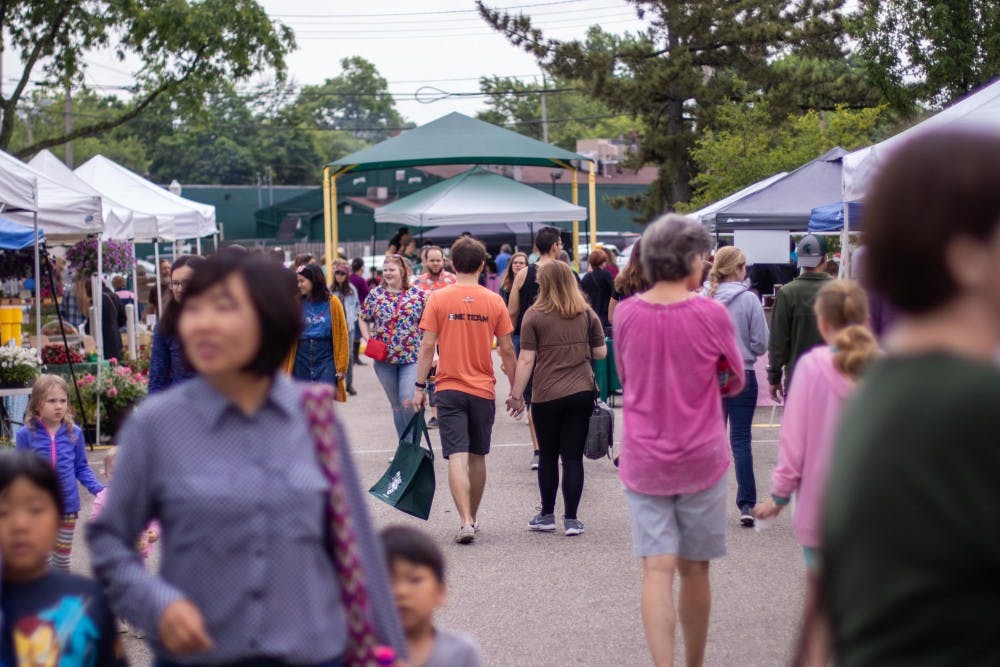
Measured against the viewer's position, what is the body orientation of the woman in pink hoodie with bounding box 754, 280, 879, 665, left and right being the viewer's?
facing away from the viewer and to the left of the viewer

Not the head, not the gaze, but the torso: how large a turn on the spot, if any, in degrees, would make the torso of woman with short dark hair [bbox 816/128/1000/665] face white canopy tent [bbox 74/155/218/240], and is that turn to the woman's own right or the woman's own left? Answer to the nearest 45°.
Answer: approximately 90° to the woman's own left

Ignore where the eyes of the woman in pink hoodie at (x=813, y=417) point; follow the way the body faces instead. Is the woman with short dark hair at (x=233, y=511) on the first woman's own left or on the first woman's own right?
on the first woman's own left

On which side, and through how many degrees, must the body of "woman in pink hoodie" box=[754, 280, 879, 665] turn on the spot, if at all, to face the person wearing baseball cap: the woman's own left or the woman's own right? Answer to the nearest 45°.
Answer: approximately 45° to the woman's own right

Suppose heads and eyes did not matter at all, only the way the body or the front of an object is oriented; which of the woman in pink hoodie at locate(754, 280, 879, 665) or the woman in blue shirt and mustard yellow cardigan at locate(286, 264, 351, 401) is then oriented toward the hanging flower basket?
the woman in pink hoodie

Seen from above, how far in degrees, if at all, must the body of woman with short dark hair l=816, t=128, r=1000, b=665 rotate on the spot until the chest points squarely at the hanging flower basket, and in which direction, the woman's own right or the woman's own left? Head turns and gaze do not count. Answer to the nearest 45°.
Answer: approximately 90° to the woman's own left

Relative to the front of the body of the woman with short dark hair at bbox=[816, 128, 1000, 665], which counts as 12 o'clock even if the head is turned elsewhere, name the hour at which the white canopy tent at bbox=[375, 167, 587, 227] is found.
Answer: The white canopy tent is roughly at 10 o'clock from the woman with short dark hair.

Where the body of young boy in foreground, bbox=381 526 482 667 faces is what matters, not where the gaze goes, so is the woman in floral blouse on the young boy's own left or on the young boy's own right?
on the young boy's own right

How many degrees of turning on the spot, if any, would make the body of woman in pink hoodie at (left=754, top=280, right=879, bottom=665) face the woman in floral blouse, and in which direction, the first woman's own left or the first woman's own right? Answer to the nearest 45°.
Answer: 0° — they already face them
